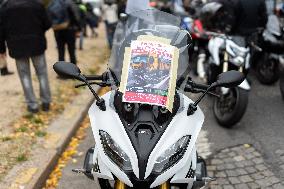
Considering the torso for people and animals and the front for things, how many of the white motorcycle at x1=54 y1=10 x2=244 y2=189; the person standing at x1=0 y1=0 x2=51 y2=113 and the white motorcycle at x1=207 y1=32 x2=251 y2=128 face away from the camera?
1

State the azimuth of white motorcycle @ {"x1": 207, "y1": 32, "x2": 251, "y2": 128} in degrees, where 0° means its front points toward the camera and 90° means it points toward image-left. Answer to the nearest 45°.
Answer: approximately 315°

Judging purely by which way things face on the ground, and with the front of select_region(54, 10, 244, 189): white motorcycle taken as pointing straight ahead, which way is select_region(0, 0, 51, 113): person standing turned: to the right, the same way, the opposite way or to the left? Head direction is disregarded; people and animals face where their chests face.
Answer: the opposite way

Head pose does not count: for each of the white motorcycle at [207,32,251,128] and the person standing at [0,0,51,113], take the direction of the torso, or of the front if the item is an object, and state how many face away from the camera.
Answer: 1

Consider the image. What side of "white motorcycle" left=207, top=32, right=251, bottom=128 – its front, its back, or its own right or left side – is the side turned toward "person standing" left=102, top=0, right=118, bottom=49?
back

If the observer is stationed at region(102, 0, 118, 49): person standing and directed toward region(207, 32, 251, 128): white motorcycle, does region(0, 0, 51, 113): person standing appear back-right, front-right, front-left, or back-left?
front-right

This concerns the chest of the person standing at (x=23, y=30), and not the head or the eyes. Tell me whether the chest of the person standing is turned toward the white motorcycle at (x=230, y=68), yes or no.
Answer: no

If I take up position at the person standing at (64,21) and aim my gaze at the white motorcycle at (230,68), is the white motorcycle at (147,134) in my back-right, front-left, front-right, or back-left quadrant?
front-right

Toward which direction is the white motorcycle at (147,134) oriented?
toward the camera

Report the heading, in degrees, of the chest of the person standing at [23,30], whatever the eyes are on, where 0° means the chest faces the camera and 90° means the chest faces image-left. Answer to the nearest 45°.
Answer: approximately 180°

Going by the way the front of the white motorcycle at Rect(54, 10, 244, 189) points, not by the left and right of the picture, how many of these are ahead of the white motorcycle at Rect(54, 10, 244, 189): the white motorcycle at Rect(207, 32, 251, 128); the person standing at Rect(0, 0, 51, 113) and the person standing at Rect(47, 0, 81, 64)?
0

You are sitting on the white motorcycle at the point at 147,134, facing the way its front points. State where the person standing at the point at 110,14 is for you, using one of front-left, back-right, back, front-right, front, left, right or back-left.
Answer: back

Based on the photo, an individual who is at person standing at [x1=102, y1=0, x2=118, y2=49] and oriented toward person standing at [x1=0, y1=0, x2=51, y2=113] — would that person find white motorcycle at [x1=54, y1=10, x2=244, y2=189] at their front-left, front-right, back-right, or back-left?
front-left

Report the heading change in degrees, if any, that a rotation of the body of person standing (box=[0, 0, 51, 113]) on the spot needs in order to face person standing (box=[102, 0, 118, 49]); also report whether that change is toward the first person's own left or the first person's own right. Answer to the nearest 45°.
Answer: approximately 45° to the first person's own right

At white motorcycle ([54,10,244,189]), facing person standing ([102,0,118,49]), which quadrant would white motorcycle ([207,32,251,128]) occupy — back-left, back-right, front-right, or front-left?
front-right
